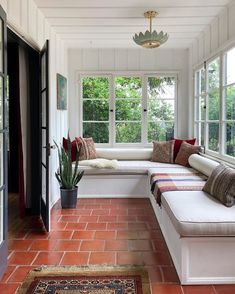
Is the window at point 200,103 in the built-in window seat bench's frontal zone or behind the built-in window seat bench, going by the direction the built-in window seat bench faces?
behind

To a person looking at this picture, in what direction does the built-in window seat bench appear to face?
facing the viewer and to the left of the viewer

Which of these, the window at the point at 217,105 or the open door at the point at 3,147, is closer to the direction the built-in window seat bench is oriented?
the open door
